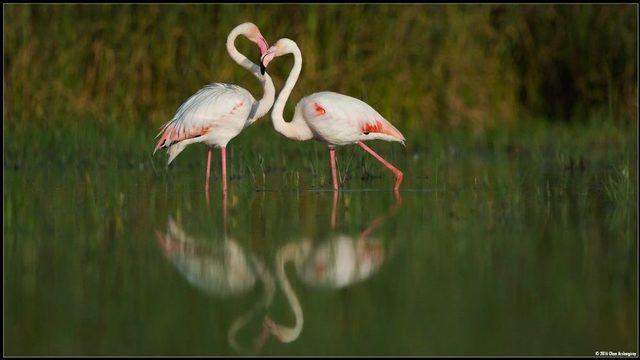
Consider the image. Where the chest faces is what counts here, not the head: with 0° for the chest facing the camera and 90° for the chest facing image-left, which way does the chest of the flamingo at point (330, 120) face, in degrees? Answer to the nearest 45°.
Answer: approximately 90°

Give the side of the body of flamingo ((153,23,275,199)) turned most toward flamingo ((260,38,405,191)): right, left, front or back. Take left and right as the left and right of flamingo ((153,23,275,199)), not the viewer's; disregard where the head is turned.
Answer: front

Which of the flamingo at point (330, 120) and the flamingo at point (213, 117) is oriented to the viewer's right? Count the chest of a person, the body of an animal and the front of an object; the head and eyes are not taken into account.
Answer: the flamingo at point (213, 117)

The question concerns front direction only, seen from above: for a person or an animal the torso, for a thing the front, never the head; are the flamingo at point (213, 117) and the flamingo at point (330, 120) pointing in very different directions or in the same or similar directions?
very different directions

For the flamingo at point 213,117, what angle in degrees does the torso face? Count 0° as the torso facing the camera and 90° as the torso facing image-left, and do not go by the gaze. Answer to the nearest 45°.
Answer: approximately 270°

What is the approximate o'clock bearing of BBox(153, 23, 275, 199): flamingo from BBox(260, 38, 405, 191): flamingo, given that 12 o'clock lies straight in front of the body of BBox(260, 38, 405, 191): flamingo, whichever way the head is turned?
BBox(153, 23, 275, 199): flamingo is roughly at 12 o'clock from BBox(260, 38, 405, 191): flamingo.
